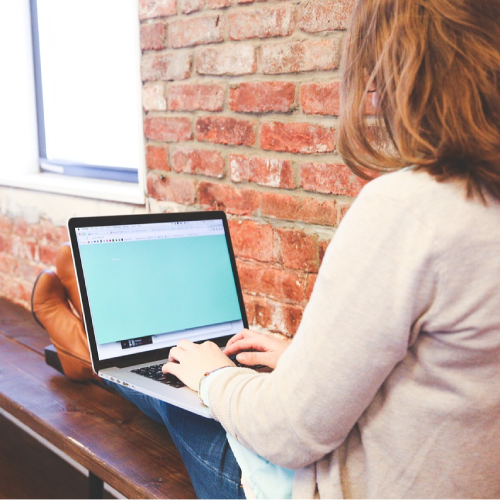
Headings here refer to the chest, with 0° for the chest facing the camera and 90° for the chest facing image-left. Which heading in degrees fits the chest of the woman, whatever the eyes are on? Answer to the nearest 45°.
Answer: approximately 135°

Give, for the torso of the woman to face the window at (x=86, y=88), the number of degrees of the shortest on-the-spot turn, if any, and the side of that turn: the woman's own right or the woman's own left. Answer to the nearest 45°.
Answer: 0° — they already face it

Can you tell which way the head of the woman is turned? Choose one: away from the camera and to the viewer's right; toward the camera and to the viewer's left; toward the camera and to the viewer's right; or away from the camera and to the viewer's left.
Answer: away from the camera and to the viewer's left
